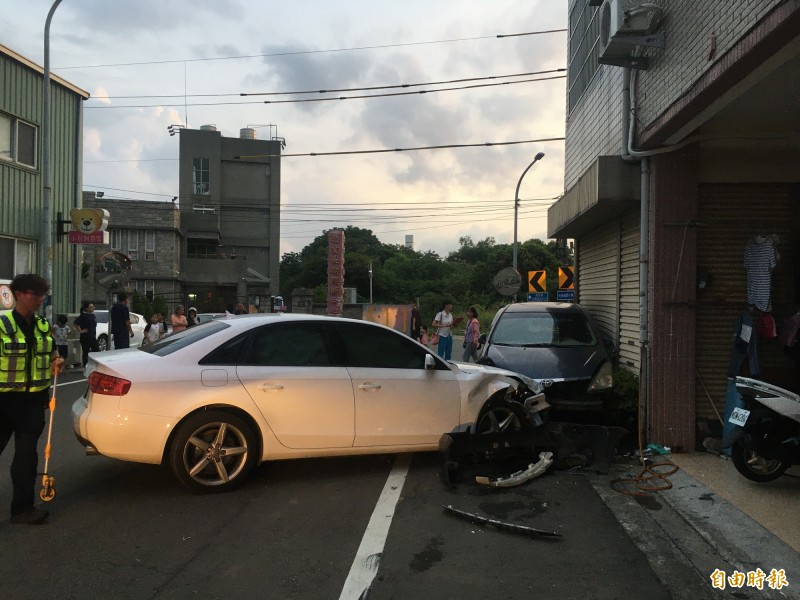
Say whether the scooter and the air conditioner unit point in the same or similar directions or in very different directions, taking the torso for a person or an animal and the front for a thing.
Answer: very different directions

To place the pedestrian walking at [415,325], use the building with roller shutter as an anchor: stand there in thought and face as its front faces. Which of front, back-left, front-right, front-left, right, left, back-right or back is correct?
right

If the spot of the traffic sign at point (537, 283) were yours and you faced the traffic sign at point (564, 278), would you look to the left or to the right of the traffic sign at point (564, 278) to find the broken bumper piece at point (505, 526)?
right

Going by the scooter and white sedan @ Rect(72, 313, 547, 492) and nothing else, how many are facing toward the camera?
0

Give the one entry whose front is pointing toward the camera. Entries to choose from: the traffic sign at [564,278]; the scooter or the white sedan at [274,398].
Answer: the traffic sign

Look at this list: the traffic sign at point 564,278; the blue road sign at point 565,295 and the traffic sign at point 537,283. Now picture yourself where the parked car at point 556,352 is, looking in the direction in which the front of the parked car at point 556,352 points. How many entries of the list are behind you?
3

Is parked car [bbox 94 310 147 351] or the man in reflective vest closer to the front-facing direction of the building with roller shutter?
the man in reflective vest

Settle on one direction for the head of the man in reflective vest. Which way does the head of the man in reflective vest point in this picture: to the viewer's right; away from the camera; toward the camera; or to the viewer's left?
to the viewer's right

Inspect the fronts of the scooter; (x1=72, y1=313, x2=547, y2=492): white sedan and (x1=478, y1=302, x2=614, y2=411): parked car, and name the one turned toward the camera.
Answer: the parked car
